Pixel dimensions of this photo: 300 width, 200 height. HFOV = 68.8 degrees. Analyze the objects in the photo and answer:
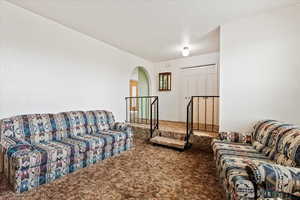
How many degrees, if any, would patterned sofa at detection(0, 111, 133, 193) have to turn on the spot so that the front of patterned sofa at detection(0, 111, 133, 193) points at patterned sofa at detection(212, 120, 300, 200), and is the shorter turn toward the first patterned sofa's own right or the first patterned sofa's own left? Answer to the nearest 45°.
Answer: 0° — it already faces it

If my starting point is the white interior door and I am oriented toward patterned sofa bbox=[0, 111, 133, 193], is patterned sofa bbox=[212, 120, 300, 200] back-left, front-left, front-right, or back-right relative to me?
front-left

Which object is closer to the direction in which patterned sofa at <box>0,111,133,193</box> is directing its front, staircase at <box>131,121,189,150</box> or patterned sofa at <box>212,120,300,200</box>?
the patterned sofa

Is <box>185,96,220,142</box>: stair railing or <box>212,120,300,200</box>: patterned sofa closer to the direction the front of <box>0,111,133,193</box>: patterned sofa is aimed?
the patterned sofa

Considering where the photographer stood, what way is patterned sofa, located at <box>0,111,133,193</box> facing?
facing the viewer and to the right of the viewer

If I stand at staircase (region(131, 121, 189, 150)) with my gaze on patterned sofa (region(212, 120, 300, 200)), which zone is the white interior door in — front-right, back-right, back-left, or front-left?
back-left

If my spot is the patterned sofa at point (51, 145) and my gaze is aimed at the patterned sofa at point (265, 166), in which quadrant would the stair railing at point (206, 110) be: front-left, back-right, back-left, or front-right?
front-left
